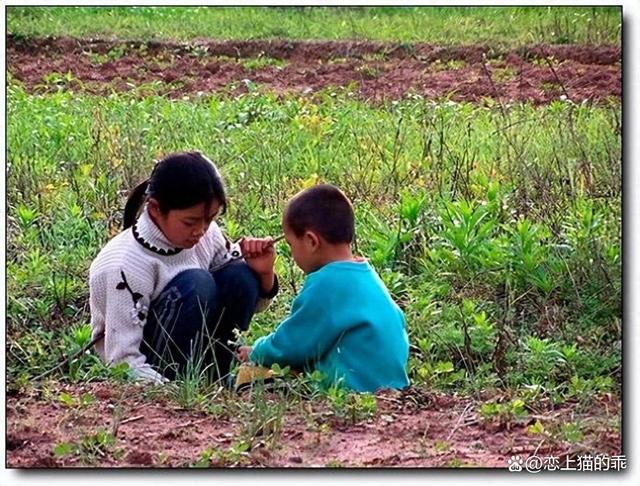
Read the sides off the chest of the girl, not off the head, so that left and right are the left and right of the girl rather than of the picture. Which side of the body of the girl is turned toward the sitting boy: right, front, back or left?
front

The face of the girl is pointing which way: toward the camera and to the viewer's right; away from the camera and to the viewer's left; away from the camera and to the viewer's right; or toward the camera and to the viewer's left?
toward the camera and to the viewer's right

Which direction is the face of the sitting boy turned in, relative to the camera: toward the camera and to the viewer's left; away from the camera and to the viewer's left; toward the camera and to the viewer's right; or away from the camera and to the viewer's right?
away from the camera and to the viewer's left

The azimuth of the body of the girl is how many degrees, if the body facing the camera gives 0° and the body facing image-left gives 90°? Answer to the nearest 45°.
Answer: approximately 315°
